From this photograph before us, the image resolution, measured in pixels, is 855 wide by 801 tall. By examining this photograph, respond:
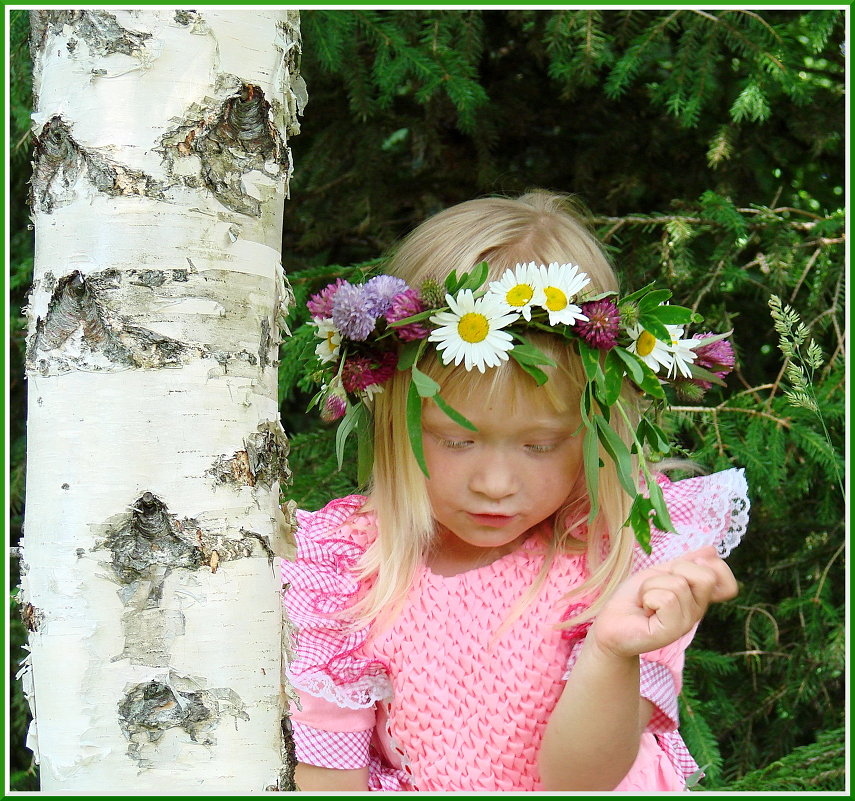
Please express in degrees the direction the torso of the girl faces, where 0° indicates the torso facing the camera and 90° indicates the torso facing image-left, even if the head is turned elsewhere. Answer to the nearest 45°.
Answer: approximately 0°

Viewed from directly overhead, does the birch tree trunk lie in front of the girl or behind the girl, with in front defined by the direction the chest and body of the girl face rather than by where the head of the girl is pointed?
in front
